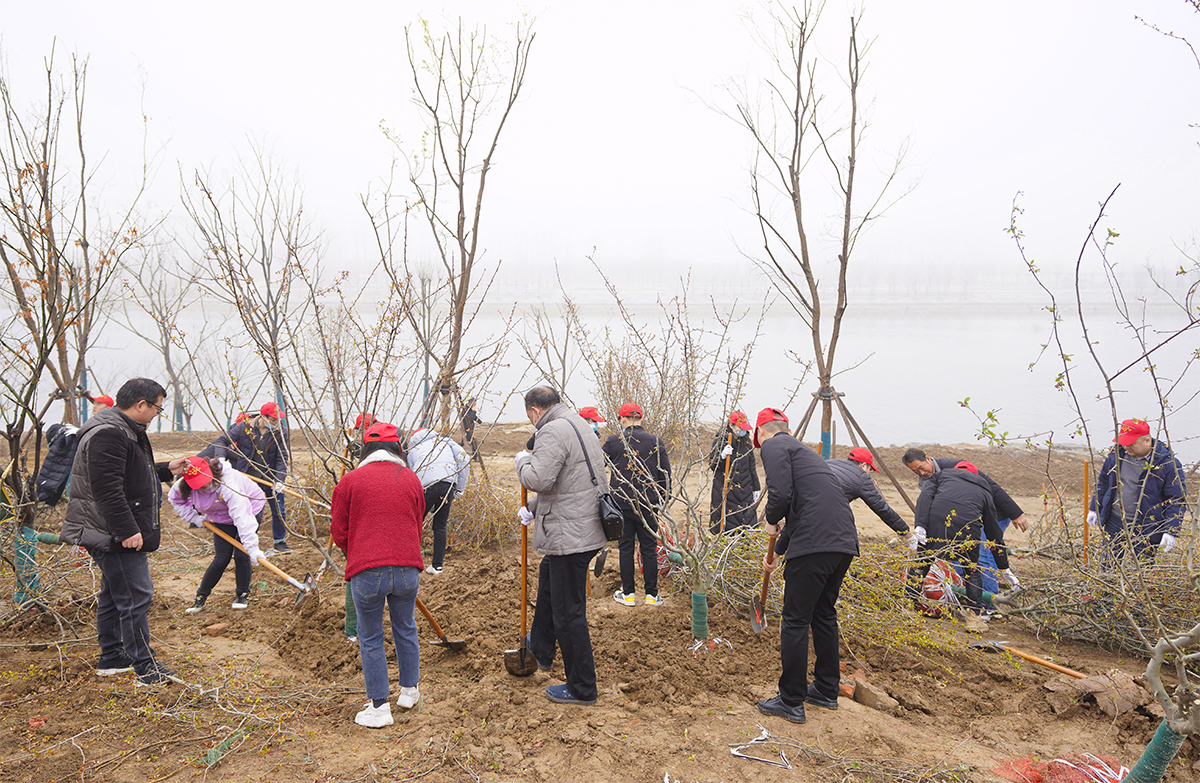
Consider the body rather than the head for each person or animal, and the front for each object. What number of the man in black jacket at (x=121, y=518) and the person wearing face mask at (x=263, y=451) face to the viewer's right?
1

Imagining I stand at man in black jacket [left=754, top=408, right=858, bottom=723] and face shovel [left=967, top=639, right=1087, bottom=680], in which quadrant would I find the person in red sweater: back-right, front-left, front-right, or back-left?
back-left

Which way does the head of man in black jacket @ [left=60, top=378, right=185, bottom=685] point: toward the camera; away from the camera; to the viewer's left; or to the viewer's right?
to the viewer's right

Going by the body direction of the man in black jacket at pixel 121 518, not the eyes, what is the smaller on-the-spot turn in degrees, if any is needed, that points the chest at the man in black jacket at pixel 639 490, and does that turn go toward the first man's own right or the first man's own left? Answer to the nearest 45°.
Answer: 0° — they already face them

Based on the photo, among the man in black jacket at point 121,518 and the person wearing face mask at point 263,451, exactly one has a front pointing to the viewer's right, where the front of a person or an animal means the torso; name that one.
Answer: the man in black jacket

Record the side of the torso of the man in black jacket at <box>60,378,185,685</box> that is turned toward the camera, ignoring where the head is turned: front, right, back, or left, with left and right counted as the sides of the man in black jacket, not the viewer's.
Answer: right

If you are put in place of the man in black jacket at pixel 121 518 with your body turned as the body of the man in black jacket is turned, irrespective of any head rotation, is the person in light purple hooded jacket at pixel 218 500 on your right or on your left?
on your left
